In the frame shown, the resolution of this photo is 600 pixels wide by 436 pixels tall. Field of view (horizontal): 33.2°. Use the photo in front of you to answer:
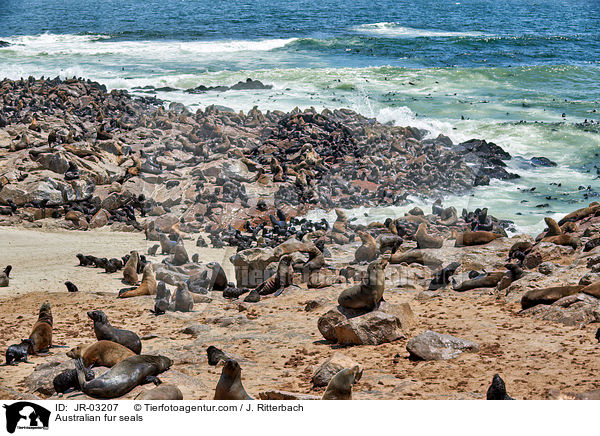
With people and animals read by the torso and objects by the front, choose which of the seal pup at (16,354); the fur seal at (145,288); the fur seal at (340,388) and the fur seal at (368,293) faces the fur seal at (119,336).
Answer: the seal pup

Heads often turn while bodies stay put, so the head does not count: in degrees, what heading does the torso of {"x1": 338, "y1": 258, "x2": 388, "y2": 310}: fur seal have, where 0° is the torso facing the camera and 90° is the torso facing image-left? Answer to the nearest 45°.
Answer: approximately 270°

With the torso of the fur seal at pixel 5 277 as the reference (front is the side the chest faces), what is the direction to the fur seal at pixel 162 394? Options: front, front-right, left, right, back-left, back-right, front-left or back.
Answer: right

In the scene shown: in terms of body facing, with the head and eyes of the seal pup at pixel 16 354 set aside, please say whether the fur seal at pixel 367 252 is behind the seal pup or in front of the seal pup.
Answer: in front

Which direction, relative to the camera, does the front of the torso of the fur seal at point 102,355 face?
to the viewer's left

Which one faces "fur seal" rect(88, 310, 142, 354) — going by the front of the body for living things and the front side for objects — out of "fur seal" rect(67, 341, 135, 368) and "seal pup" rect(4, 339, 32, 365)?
the seal pup

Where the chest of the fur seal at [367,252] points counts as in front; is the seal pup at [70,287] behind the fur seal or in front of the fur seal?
in front

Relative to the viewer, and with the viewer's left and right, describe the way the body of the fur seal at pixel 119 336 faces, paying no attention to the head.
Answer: facing to the left of the viewer
